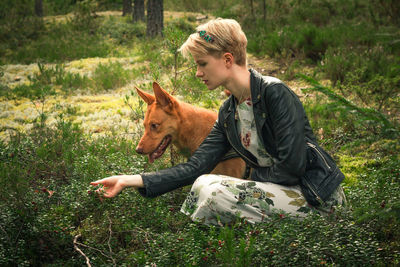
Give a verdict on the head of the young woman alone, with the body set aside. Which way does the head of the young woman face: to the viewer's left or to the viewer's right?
to the viewer's left

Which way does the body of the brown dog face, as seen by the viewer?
to the viewer's left

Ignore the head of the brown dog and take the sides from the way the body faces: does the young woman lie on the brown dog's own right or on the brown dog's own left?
on the brown dog's own left

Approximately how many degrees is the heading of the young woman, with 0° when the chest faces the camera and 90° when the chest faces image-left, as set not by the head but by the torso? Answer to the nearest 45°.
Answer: approximately 90°

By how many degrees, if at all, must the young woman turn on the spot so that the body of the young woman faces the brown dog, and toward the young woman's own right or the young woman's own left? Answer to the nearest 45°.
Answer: approximately 45° to the young woman's own right

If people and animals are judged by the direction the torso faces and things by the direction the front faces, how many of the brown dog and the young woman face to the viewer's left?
2
